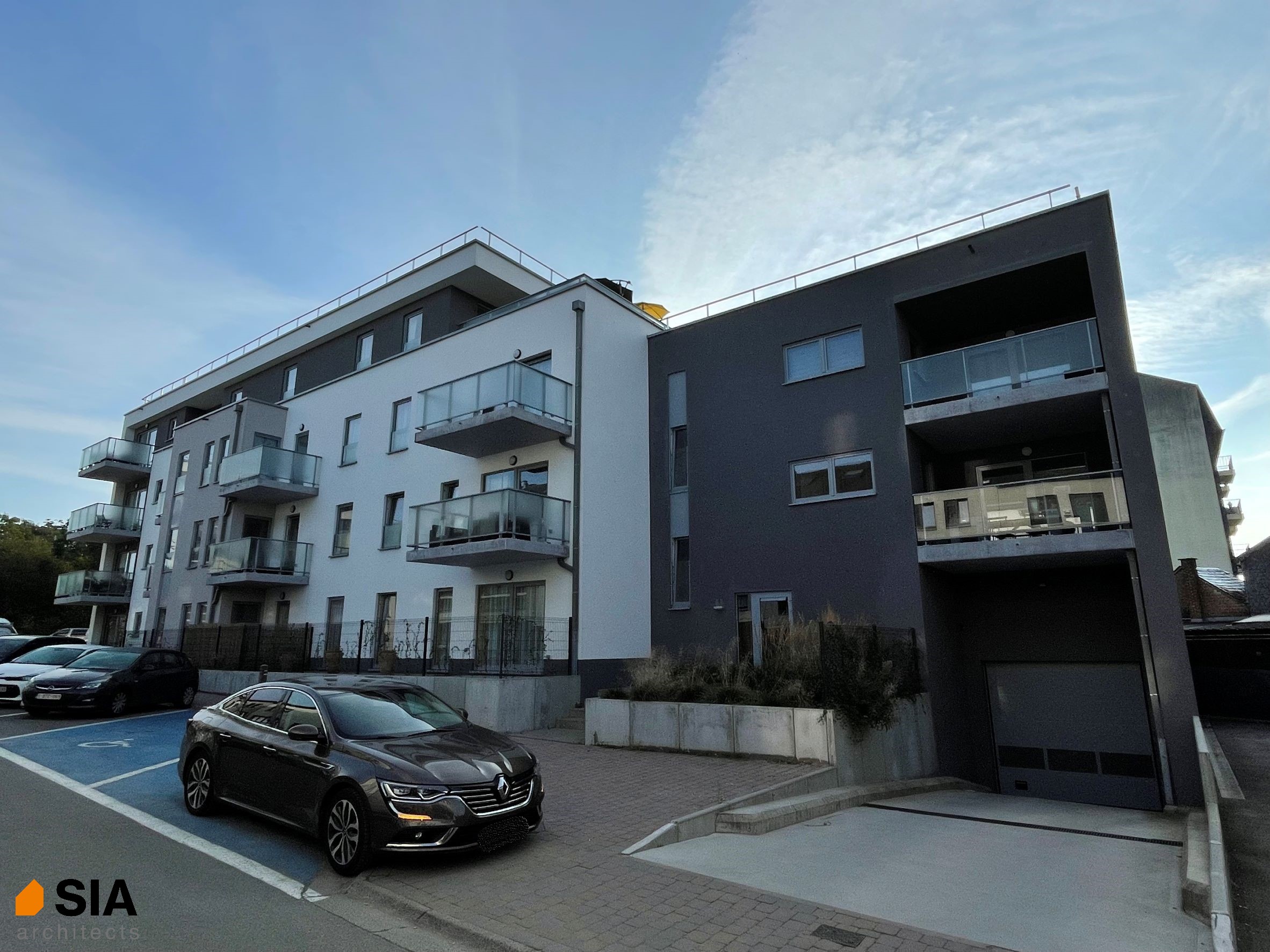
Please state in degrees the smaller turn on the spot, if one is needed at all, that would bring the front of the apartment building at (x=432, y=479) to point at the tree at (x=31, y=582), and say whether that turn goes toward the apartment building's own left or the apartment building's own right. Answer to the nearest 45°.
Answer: approximately 90° to the apartment building's own right

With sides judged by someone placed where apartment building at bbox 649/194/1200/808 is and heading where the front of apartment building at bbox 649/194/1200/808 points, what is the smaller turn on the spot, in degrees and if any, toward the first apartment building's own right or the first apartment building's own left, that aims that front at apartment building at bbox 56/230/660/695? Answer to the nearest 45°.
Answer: approximately 45° to the first apartment building's own right

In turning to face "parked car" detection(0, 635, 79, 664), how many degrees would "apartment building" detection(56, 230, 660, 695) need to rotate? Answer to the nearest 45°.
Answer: approximately 90° to its right

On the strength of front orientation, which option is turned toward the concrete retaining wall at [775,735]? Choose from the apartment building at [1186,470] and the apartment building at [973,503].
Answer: the apartment building at [973,503]

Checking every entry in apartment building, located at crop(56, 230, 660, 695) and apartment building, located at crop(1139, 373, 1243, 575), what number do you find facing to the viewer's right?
1

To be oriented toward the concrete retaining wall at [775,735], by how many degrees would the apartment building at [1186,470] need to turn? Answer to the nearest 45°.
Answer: approximately 90° to its right

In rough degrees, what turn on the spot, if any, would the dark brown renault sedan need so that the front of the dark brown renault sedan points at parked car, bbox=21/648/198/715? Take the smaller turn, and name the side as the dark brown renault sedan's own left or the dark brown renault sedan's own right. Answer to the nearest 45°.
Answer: approximately 180°

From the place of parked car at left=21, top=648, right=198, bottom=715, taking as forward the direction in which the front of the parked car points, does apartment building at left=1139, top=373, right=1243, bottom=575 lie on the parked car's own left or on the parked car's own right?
on the parked car's own left

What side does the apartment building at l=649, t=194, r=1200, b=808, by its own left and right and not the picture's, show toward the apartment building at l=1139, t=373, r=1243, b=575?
back

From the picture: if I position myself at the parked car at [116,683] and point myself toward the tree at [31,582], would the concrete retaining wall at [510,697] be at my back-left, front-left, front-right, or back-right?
back-right

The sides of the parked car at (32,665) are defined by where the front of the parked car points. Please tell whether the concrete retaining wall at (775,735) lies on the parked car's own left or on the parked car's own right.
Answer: on the parked car's own left

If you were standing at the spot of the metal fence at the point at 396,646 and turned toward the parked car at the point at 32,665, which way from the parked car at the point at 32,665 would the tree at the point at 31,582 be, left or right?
right

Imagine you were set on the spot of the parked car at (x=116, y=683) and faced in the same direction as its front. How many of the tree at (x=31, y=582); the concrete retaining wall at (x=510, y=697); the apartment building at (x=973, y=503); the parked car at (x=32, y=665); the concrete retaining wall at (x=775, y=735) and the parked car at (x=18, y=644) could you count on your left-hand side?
3
